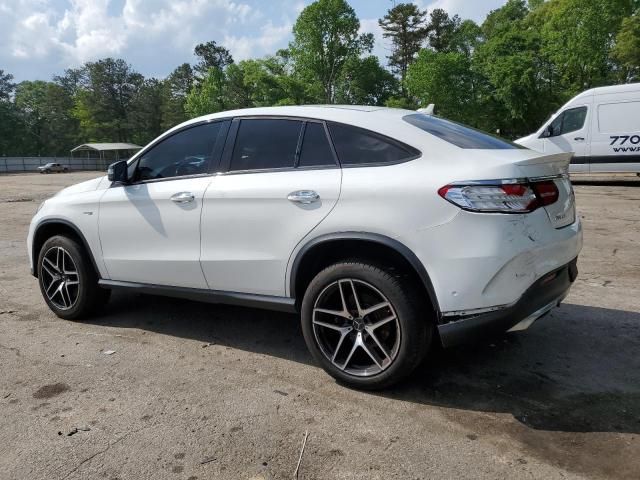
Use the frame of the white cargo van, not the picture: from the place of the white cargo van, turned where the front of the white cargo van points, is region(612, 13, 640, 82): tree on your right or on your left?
on your right

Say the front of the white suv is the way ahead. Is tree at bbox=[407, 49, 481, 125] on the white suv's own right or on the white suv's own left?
on the white suv's own right

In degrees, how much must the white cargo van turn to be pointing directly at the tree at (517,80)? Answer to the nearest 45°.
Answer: approximately 90° to its right

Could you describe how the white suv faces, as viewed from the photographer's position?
facing away from the viewer and to the left of the viewer

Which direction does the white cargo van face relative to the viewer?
to the viewer's left

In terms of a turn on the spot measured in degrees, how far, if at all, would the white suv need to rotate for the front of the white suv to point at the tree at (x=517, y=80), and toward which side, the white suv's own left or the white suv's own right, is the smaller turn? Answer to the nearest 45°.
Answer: approximately 90° to the white suv's own right

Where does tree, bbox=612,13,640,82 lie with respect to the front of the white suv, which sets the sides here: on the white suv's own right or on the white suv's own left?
on the white suv's own right

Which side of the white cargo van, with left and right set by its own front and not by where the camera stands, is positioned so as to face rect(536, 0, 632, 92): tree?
right
